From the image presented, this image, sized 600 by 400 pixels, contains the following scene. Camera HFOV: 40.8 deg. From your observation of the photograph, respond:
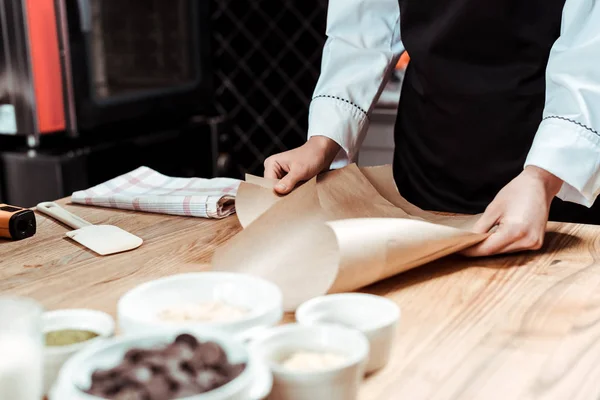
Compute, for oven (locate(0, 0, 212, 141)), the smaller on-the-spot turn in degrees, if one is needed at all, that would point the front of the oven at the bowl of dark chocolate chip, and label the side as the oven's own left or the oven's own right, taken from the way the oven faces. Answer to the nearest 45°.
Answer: approximately 45° to the oven's own right

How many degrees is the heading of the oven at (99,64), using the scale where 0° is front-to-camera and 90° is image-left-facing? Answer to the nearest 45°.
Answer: approximately 315°

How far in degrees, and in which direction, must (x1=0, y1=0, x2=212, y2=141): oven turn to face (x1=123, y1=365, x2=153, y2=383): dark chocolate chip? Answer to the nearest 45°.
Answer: approximately 45° to its right

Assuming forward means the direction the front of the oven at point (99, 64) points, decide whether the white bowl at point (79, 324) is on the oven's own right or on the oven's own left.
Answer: on the oven's own right

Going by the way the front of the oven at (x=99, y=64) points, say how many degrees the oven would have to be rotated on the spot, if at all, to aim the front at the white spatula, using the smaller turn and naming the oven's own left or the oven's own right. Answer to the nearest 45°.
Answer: approximately 45° to the oven's own right
